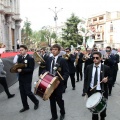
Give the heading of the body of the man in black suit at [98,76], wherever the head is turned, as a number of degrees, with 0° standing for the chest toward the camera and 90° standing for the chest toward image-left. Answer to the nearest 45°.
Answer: approximately 0°

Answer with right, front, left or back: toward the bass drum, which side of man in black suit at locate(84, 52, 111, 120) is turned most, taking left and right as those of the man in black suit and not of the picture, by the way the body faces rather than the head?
right
